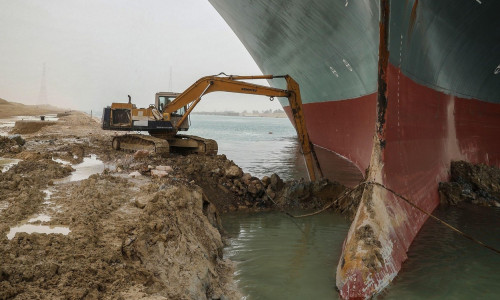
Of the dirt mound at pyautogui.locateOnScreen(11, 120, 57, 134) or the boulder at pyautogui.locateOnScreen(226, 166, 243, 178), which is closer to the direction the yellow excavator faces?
the boulder

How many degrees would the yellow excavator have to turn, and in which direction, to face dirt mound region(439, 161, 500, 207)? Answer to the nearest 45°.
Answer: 0° — it already faces it

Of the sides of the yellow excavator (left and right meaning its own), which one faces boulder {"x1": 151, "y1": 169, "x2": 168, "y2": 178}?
right

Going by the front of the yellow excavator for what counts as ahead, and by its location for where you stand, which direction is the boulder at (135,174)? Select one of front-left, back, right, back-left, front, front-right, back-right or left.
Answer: right

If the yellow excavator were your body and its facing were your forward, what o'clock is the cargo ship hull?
The cargo ship hull is roughly at 1 o'clock from the yellow excavator.

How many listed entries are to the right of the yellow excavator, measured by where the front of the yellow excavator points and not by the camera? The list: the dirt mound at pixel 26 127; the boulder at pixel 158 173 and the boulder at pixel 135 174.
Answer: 2

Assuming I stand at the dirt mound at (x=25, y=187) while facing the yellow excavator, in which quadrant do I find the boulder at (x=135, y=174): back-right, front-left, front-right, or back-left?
front-right

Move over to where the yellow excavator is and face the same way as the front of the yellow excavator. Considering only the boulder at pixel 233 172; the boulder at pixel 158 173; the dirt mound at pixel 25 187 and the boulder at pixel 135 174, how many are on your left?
0

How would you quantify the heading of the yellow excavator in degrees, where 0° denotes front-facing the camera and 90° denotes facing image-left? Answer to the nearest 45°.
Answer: approximately 270°

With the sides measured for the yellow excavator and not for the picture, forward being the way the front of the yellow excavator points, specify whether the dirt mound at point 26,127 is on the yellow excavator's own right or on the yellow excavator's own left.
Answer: on the yellow excavator's own left

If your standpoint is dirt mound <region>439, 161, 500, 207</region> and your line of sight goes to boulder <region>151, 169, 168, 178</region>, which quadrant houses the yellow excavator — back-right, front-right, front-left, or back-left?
front-right

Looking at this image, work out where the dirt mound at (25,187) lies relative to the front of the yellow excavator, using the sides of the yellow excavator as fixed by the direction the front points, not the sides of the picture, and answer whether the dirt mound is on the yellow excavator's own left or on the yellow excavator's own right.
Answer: on the yellow excavator's own right

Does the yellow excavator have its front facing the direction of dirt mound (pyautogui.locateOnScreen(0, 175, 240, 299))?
no
